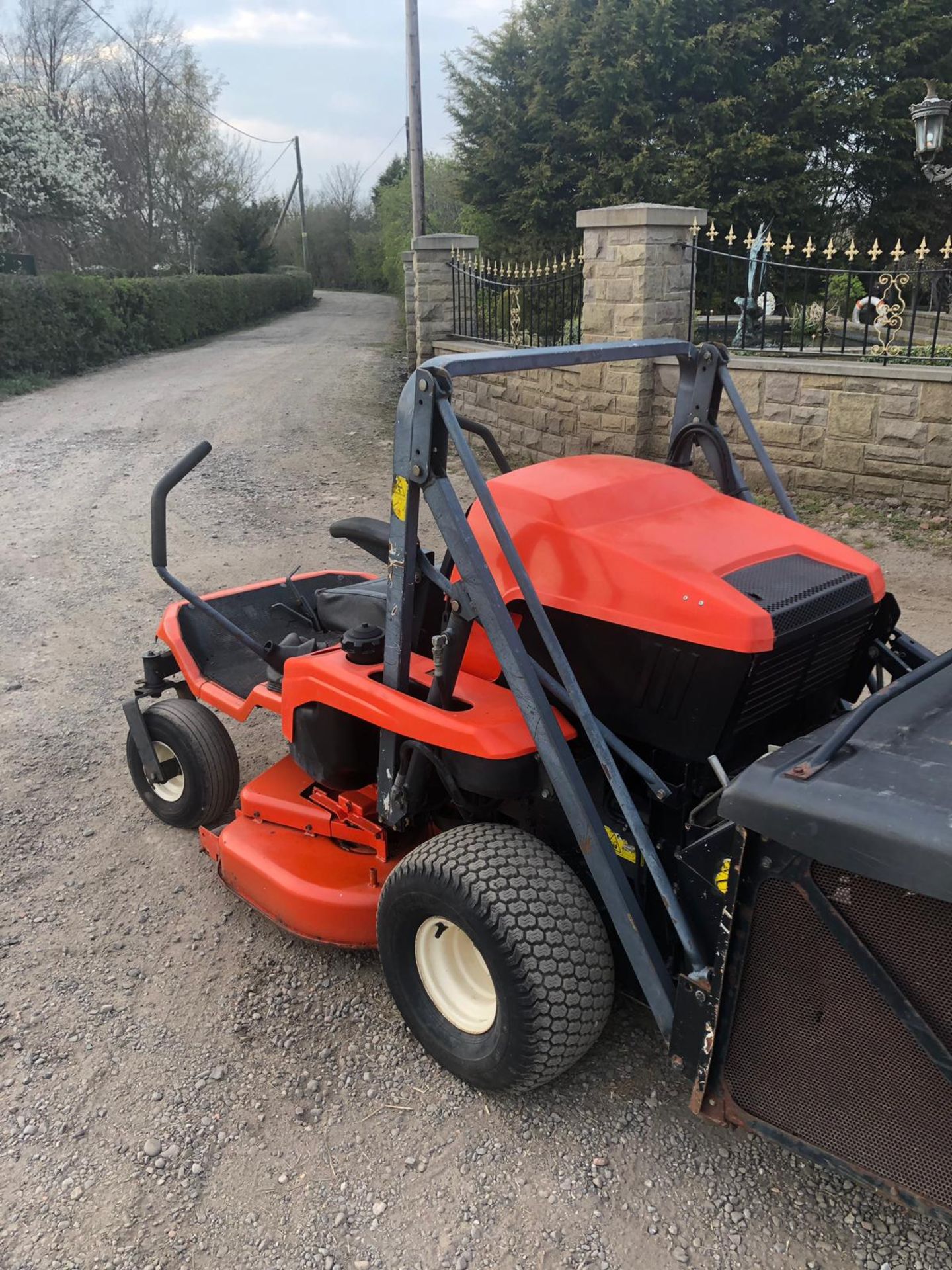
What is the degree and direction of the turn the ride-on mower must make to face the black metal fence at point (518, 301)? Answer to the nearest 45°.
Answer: approximately 45° to its right

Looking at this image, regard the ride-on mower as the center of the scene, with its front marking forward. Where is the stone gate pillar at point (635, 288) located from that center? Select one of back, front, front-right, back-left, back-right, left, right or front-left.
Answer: front-right

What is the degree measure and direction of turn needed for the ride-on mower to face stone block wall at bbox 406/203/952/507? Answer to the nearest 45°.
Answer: approximately 45° to its right

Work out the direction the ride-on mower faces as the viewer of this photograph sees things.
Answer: facing away from the viewer and to the left of the viewer

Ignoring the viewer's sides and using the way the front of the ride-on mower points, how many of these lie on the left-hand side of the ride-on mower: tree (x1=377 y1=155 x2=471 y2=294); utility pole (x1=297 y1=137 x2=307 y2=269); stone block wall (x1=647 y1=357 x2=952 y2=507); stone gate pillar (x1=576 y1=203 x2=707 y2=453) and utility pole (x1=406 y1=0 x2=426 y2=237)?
0

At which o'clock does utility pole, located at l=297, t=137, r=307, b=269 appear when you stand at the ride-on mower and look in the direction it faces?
The utility pole is roughly at 1 o'clock from the ride-on mower.

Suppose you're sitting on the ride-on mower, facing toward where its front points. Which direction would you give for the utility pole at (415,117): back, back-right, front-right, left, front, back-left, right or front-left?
front-right

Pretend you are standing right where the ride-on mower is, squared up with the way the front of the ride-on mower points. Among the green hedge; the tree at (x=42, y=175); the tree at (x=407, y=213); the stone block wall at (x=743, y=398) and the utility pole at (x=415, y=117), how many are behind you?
0

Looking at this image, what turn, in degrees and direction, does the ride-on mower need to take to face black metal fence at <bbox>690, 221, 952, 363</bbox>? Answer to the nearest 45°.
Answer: approximately 45° to its right

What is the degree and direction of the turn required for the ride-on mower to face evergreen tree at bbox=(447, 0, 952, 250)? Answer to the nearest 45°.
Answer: approximately 45° to its right

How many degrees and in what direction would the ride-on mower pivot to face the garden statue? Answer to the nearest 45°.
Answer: approximately 45° to its right

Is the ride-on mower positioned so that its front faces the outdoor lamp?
no

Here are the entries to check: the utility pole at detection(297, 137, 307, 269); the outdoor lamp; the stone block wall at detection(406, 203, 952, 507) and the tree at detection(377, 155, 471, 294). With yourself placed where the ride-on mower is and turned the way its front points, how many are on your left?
0

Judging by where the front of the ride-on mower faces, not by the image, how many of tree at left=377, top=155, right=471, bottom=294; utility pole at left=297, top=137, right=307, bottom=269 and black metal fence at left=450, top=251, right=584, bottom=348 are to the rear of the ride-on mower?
0

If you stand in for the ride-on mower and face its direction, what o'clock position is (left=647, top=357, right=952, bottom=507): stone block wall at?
The stone block wall is roughly at 2 o'clock from the ride-on mower.

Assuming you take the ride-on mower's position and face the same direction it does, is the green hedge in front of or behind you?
in front
